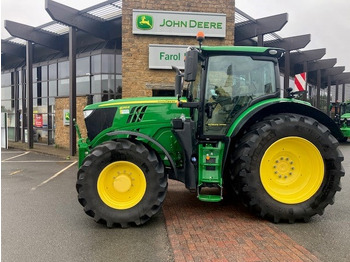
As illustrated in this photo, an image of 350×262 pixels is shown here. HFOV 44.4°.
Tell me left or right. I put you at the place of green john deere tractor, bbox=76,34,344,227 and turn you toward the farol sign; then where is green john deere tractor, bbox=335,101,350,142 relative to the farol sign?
right

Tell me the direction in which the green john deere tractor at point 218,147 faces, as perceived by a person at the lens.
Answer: facing to the left of the viewer

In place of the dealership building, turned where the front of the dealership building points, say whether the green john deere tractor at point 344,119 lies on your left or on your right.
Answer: on your left

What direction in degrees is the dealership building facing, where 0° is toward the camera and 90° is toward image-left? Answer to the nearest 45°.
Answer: approximately 0°

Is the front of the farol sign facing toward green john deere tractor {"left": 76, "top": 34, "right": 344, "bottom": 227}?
yes

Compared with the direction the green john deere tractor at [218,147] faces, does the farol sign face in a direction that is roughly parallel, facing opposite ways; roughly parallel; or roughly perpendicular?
roughly perpendicular

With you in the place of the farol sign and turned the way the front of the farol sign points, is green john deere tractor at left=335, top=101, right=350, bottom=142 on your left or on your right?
on your left

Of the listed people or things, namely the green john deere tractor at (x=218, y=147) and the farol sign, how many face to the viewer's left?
1
